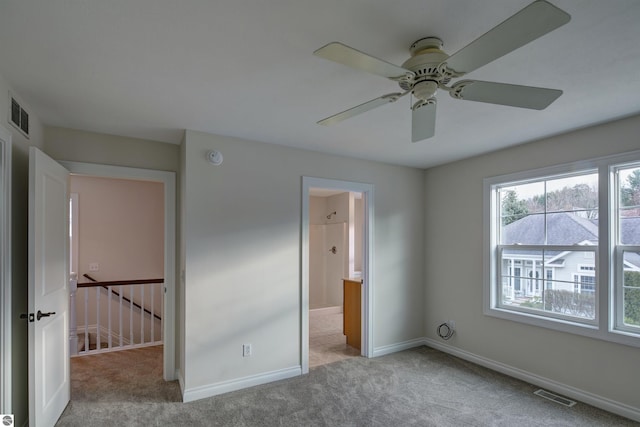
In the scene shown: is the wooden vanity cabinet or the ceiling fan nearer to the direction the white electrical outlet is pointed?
the ceiling fan

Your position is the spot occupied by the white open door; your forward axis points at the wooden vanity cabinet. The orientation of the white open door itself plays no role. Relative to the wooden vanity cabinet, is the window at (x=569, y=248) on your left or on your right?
right

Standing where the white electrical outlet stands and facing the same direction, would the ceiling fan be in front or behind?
in front

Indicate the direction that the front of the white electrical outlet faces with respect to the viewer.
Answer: facing the viewer

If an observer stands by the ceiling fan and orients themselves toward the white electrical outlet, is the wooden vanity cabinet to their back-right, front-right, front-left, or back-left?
front-right

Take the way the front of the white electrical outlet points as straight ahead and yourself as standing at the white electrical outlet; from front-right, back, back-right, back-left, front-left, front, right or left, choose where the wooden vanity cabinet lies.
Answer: back-left

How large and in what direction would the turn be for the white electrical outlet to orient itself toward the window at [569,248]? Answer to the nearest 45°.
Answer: approximately 90° to its left

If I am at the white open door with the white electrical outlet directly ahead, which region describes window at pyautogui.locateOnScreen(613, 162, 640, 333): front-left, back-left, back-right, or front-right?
front-right

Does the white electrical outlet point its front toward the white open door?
no

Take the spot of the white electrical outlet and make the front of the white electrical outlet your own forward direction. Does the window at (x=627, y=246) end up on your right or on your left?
on your left

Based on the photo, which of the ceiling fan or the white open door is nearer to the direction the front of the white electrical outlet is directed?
the ceiling fan
